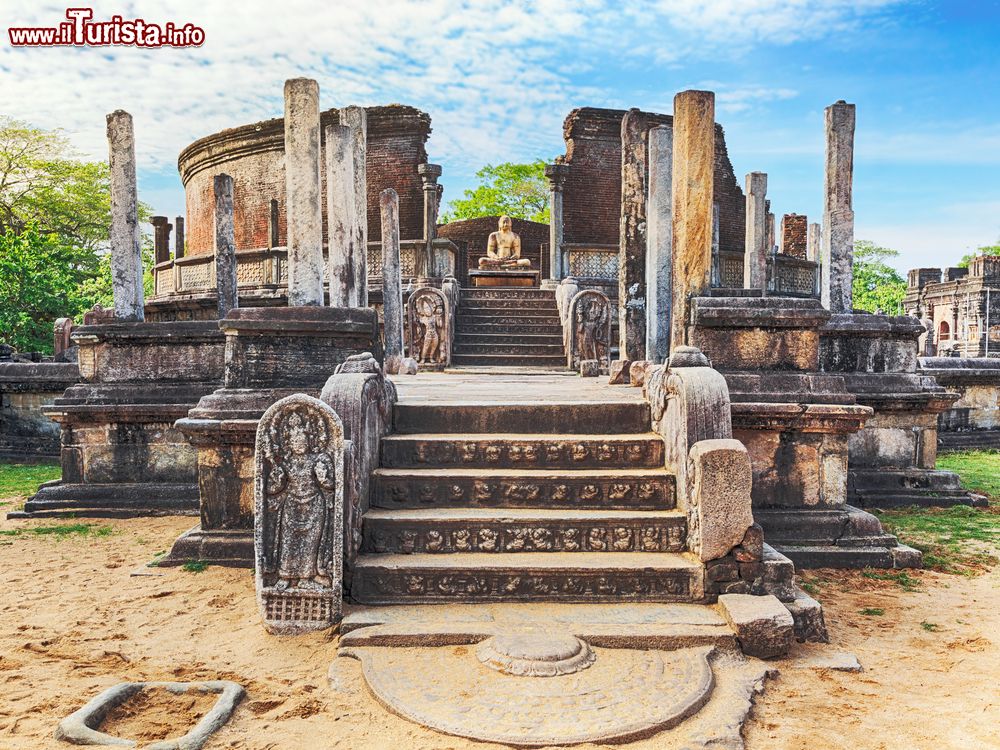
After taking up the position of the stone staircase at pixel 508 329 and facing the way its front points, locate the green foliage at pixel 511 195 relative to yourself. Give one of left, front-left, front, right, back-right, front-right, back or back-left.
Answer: back

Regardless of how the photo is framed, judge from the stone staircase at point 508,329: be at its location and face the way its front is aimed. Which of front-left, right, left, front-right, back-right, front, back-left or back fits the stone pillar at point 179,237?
back-right

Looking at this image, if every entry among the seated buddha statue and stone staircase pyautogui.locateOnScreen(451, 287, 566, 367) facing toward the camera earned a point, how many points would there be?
2

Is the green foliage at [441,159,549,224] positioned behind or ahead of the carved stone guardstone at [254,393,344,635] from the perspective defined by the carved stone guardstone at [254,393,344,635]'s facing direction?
behind

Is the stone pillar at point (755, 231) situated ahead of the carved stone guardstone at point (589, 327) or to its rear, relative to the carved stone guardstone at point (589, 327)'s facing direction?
to the rear

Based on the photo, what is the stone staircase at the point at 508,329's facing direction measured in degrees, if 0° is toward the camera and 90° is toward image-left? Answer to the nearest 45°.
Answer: approximately 0°
